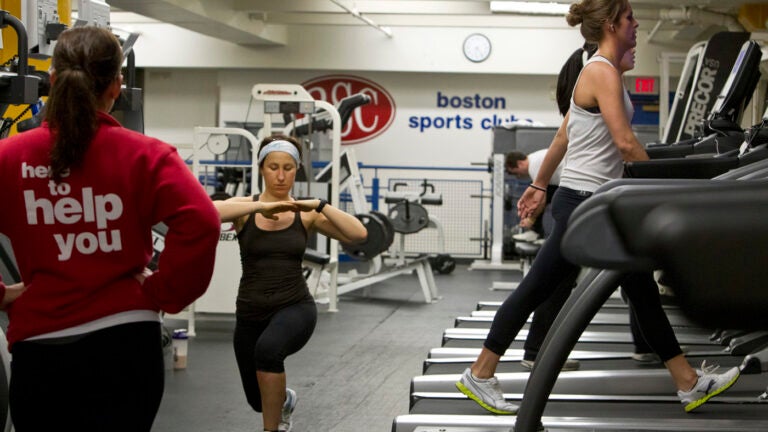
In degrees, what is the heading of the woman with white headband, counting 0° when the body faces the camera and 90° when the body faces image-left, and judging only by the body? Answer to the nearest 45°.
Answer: approximately 0°

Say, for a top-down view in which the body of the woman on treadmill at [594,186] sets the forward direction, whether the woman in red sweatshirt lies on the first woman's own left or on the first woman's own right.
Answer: on the first woman's own right

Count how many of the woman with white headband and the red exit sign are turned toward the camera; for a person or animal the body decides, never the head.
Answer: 2

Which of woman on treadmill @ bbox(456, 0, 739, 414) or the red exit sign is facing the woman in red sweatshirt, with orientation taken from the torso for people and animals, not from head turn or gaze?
the red exit sign

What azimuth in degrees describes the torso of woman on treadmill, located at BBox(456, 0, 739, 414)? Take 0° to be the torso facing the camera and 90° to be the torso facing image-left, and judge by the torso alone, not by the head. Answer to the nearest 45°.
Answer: approximately 270°

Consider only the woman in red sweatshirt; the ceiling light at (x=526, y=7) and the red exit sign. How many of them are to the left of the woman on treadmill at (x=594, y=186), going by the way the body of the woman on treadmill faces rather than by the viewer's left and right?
2

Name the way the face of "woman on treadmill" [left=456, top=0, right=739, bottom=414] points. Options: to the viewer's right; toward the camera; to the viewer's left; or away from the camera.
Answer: to the viewer's right

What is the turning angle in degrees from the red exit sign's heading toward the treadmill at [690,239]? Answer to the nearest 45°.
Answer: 0° — it already faces it

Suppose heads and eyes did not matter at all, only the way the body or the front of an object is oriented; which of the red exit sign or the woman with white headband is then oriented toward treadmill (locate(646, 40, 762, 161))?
the red exit sign
